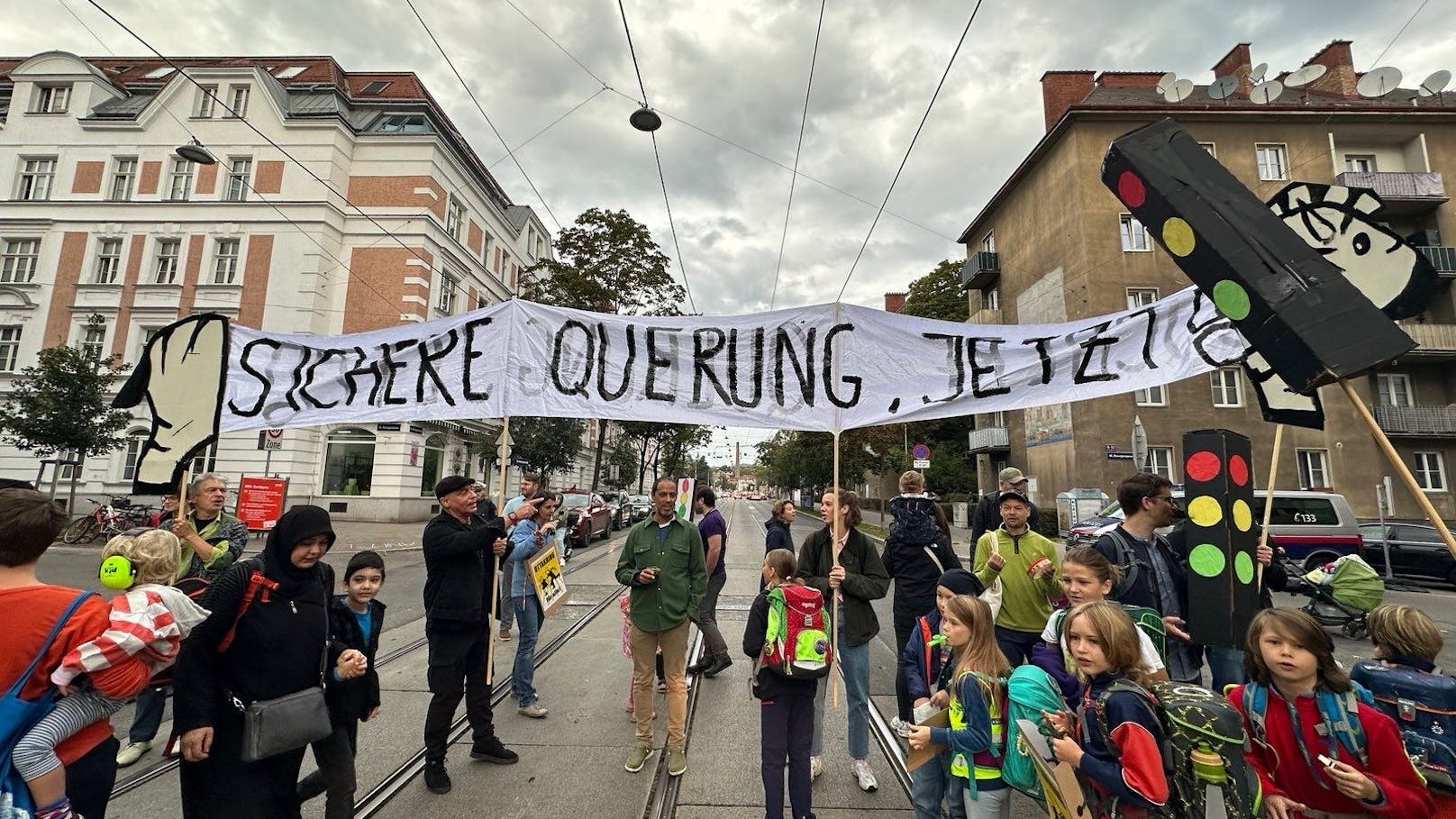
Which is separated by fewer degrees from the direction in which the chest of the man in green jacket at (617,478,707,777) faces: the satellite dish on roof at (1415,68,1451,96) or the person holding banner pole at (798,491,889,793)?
the person holding banner pole

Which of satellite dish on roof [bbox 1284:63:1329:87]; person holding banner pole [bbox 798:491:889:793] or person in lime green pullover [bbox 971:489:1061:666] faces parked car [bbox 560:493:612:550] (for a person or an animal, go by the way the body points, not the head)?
the satellite dish on roof

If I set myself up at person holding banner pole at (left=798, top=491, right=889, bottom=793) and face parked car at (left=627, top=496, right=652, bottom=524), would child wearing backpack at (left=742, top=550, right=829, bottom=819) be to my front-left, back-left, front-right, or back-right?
back-left

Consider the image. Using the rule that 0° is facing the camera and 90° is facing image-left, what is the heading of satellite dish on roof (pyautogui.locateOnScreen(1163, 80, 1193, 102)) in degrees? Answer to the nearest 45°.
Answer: approximately 45°

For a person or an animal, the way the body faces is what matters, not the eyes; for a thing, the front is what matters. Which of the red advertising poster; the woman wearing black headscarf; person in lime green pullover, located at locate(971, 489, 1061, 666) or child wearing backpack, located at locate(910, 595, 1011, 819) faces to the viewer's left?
the child wearing backpack

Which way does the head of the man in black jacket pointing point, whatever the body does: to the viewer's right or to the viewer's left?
to the viewer's right

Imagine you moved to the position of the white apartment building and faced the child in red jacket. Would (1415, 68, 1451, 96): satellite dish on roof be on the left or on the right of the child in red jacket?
left
